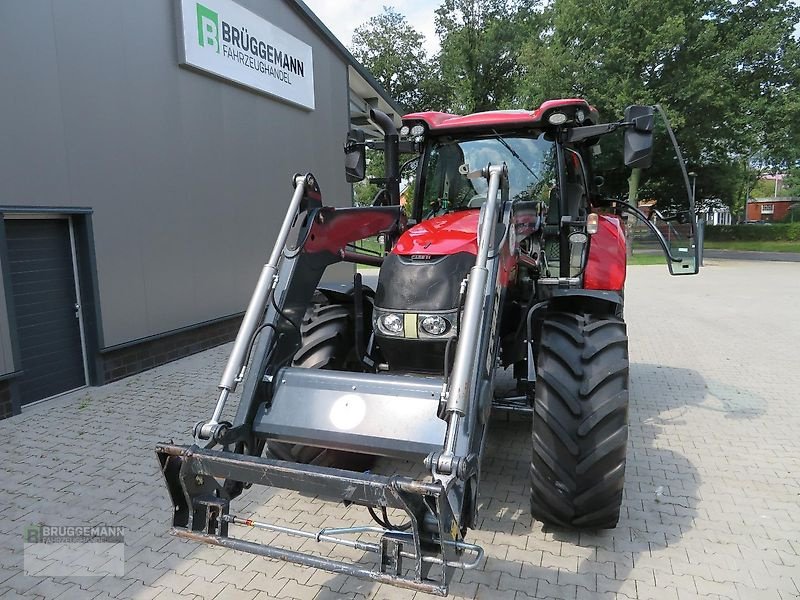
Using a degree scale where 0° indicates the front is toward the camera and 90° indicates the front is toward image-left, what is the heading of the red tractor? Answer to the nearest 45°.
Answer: approximately 45°

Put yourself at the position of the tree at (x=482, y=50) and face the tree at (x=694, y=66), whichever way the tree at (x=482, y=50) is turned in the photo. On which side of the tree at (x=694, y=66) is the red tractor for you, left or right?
right

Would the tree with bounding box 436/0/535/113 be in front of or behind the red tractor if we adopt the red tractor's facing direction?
behind

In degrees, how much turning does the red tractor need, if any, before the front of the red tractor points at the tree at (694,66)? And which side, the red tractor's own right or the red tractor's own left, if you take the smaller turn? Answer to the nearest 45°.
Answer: approximately 180°

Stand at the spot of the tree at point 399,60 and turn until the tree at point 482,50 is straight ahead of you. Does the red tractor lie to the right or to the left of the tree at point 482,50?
right

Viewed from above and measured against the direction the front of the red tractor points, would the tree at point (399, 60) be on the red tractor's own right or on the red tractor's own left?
on the red tractor's own right

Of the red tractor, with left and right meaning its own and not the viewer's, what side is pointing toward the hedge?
back
